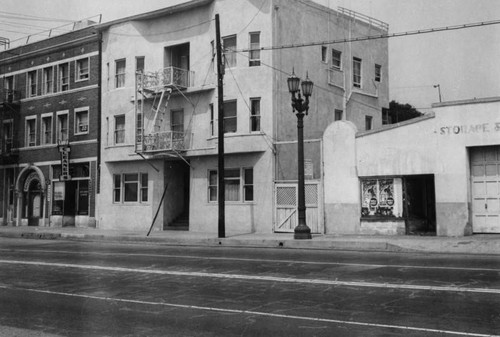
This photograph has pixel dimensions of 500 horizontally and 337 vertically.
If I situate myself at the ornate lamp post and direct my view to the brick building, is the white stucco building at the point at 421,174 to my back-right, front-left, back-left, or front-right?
back-right

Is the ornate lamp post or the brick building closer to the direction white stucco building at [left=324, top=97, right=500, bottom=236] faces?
the ornate lamp post

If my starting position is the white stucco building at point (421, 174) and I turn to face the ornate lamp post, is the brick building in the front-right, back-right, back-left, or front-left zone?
front-right

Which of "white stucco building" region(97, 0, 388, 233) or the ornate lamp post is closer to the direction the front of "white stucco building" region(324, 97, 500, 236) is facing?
the ornate lamp post

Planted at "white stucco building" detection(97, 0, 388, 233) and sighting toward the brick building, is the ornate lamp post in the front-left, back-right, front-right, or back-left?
back-left

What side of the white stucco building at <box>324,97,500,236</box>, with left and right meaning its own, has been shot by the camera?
front

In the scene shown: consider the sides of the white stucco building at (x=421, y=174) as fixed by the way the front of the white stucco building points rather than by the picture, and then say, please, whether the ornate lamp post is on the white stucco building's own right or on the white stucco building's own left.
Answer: on the white stucco building's own right

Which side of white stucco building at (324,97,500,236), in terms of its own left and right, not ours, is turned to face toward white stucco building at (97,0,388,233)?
right

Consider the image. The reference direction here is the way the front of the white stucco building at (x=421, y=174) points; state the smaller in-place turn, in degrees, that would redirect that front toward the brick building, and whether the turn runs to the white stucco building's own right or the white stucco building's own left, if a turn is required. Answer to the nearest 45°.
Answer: approximately 90° to the white stucco building's own right
